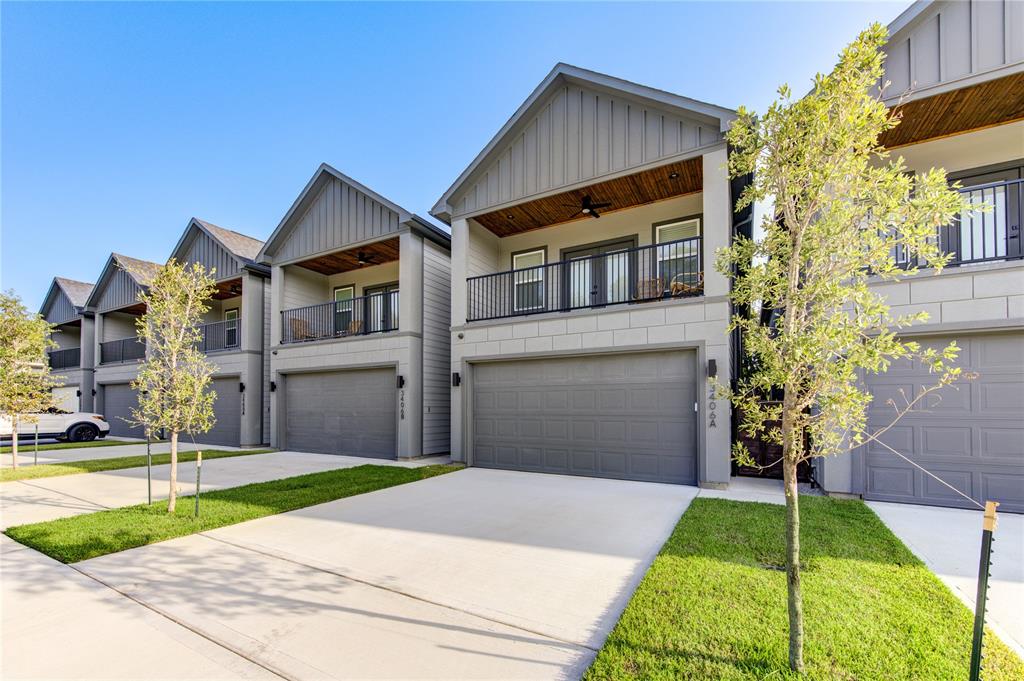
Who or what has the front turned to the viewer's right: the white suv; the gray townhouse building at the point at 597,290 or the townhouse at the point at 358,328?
the white suv

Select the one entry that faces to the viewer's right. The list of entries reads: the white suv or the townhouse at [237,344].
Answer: the white suv

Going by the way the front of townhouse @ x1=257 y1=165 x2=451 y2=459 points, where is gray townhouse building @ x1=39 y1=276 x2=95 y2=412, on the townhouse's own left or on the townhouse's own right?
on the townhouse's own right

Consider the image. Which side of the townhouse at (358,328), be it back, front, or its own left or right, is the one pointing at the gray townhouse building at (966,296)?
left

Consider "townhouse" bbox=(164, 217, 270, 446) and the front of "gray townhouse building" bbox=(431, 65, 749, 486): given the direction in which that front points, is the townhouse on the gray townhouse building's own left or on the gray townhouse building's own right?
on the gray townhouse building's own right

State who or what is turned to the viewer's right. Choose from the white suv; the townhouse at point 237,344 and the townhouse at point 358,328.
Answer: the white suv

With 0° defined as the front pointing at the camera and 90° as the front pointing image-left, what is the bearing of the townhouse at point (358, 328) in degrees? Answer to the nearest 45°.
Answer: approximately 45°

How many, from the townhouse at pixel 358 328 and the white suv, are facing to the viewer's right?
1

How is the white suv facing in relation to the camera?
to the viewer's right

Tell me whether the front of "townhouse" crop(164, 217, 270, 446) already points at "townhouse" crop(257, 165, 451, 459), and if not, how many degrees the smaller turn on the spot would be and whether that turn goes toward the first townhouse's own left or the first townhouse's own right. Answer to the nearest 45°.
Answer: approximately 90° to the first townhouse's own left

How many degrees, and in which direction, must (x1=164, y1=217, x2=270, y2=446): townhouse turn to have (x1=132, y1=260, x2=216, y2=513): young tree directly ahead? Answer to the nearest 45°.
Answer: approximately 45° to its left
